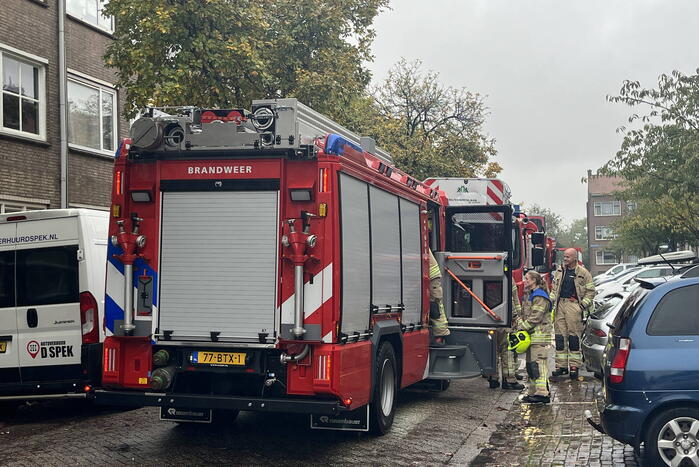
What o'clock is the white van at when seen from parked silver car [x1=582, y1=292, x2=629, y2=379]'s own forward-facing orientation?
The white van is roughly at 6 o'clock from the parked silver car.

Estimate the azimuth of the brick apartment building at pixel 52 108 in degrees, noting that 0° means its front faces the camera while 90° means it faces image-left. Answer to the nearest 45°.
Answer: approximately 315°

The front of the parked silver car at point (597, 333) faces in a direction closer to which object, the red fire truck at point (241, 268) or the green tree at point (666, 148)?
the green tree

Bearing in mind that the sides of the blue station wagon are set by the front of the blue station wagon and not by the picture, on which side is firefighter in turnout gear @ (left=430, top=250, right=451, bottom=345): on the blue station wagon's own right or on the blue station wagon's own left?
on the blue station wagon's own left

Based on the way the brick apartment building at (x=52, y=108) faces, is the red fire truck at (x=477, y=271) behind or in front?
in front

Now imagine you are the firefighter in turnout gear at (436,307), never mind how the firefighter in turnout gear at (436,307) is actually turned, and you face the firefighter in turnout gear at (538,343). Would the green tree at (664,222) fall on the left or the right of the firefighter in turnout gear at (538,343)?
left

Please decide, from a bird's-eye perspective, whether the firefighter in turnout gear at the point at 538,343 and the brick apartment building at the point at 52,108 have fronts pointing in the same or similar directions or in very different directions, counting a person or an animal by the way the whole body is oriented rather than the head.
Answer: very different directions

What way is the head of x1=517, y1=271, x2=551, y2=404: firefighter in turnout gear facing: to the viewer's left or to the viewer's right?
to the viewer's left

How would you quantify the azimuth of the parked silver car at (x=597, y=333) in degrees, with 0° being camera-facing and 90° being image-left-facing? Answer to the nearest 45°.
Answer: approximately 225°

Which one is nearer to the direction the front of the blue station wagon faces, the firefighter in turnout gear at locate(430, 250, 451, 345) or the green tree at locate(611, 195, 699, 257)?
the green tree
